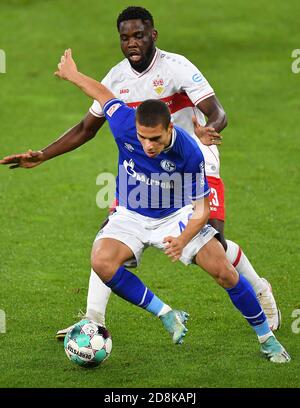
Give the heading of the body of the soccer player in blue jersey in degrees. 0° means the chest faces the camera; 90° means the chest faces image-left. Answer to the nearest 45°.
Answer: approximately 0°
